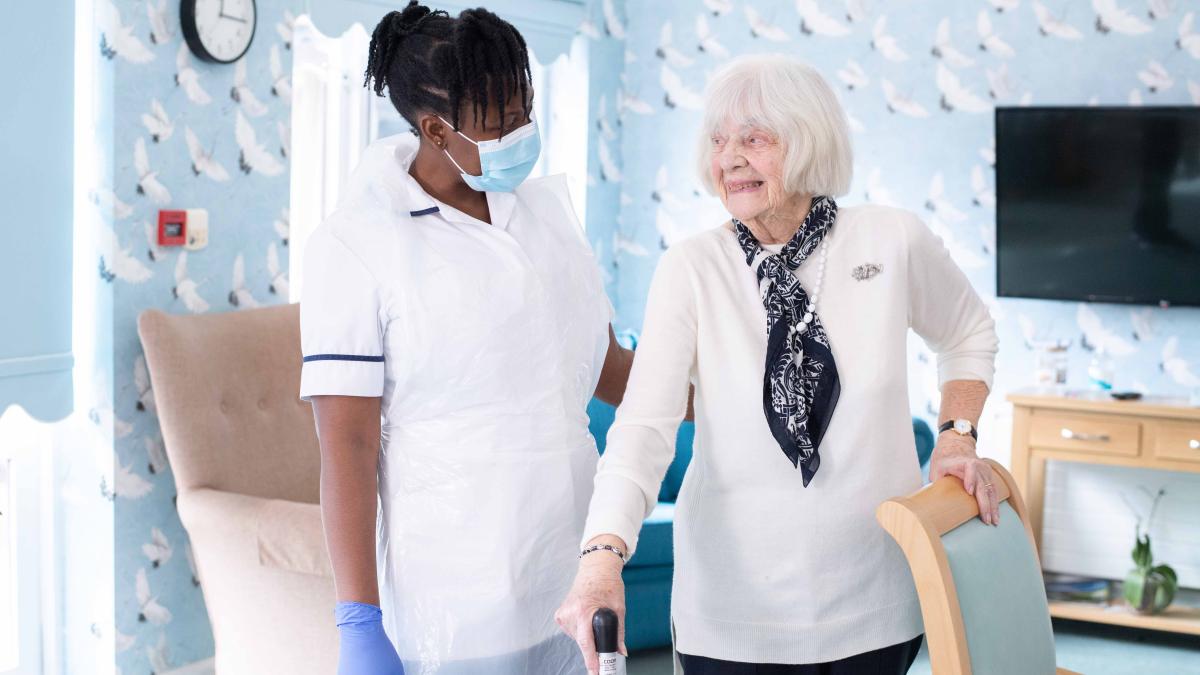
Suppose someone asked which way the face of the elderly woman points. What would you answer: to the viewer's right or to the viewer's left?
to the viewer's left

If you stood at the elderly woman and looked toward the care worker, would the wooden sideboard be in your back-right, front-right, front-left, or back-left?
back-right

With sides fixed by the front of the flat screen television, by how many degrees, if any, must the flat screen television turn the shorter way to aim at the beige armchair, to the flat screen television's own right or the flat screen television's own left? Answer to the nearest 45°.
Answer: approximately 45° to the flat screen television's own right

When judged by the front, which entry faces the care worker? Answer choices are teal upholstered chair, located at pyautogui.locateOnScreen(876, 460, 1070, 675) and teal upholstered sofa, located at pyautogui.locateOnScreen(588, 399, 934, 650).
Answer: teal upholstered sofa, located at pyautogui.locateOnScreen(588, 399, 934, 650)

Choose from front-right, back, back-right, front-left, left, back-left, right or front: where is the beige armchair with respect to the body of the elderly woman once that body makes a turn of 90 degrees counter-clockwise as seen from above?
back-left

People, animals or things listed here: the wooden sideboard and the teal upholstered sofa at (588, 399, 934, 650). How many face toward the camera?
2

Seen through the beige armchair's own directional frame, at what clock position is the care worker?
The care worker is roughly at 1 o'clock from the beige armchair.

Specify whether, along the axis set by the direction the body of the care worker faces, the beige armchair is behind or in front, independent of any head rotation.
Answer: behind
